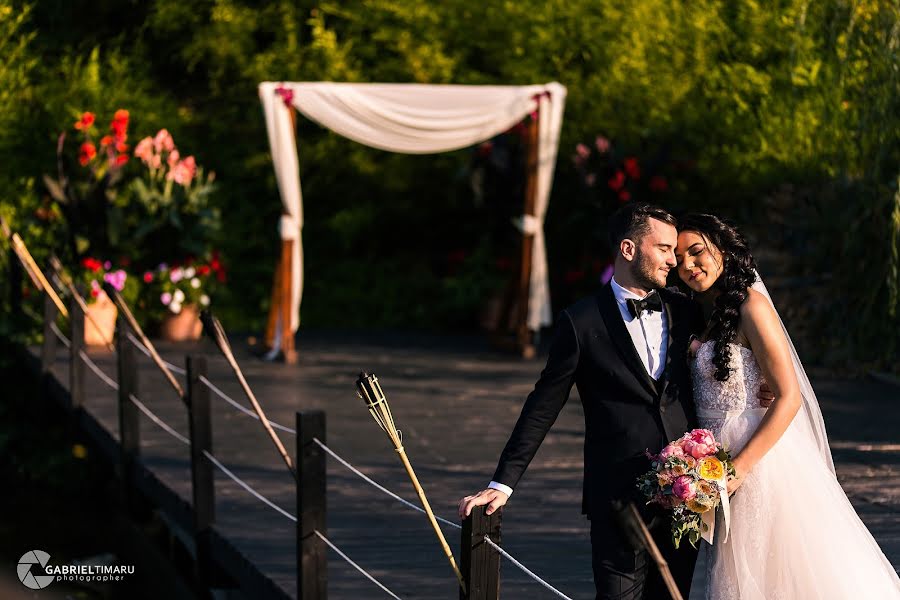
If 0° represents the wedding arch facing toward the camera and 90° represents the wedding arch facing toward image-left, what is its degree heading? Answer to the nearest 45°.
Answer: approximately 0°

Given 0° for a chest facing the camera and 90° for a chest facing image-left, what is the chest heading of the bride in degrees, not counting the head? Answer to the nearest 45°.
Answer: approximately 45°

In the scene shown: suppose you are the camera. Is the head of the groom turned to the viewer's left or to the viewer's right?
to the viewer's right

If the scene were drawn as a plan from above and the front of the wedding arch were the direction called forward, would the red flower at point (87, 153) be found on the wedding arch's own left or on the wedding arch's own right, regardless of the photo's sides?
on the wedding arch's own right

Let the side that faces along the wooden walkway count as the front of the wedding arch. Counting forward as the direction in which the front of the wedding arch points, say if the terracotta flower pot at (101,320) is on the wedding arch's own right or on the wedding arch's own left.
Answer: on the wedding arch's own right

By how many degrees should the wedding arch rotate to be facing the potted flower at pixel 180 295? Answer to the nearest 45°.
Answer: approximately 135° to its right

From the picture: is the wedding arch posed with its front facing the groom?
yes

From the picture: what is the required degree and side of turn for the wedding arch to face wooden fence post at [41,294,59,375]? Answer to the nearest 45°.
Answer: approximately 90° to its right

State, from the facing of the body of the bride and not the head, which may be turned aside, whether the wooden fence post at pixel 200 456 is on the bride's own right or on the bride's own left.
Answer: on the bride's own right

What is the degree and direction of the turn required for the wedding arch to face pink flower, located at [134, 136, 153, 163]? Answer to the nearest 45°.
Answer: approximately 135° to its right

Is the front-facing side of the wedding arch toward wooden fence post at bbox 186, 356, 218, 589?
yes

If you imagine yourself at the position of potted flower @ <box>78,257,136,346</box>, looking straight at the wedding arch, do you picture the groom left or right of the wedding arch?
right

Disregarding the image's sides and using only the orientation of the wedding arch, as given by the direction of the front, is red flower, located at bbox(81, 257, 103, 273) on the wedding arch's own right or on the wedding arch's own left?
on the wedding arch's own right

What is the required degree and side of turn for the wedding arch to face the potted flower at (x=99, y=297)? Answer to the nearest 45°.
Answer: approximately 90° to its right
